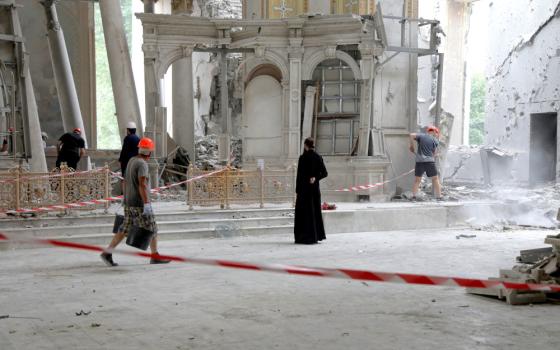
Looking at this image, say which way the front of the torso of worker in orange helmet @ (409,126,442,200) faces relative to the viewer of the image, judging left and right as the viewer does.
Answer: facing away from the viewer and to the right of the viewer

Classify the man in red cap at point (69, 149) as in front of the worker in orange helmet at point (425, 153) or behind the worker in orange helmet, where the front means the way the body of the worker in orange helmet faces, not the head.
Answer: behind

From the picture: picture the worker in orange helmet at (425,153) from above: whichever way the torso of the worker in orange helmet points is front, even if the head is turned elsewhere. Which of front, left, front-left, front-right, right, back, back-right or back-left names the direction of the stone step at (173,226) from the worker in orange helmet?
back

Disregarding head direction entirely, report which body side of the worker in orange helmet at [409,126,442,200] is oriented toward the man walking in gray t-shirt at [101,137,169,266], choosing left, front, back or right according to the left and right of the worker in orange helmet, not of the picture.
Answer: back

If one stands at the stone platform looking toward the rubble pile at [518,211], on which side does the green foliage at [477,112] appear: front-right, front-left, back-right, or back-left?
front-left

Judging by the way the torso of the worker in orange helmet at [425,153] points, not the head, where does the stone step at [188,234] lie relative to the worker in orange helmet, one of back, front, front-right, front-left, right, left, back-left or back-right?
back

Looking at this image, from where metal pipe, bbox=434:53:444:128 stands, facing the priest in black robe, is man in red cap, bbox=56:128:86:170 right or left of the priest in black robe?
right

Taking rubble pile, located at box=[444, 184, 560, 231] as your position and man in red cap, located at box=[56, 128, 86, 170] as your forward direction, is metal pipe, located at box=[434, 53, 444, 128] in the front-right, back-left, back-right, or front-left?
front-right
